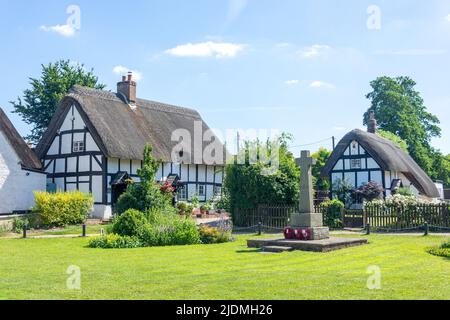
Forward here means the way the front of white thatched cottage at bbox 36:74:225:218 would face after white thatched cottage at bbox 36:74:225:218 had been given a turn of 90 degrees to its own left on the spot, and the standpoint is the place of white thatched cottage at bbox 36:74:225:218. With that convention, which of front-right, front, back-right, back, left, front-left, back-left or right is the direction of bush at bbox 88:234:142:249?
back-right

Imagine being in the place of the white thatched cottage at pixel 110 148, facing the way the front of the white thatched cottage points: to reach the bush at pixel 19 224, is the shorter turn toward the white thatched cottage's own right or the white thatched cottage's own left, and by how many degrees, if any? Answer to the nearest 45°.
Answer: approximately 90° to the white thatched cottage's own right

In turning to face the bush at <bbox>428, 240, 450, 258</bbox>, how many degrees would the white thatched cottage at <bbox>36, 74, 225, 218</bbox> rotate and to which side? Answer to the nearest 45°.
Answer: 0° — it already faces it

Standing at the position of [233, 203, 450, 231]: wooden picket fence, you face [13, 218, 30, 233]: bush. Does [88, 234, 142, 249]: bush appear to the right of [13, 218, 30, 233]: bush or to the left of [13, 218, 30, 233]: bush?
left

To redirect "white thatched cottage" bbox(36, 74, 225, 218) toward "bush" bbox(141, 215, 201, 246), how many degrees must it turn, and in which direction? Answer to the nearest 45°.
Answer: approximately 45° to its right

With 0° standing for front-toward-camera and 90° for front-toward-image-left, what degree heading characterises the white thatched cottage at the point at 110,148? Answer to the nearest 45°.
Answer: approximately 315°

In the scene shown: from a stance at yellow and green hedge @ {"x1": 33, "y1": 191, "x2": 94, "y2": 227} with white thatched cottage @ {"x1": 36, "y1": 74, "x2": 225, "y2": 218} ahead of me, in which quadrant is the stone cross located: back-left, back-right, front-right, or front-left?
back-right

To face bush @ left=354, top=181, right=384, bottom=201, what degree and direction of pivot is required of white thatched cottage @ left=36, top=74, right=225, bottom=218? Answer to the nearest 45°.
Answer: approximately 45° to its left

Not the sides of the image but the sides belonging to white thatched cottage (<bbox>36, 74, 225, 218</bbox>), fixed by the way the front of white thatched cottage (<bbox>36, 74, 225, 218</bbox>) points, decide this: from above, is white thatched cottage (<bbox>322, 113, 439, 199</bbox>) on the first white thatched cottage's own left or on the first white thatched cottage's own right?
on the first white thatched cottage's own left

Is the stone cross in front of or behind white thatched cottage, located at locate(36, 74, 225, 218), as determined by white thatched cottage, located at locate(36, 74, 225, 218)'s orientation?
in front

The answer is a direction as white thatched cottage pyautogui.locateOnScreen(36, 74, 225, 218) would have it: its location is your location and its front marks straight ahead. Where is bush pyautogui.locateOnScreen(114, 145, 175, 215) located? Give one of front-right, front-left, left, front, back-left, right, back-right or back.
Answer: front-right

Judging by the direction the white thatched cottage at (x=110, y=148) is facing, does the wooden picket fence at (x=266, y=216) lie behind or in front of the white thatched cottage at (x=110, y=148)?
in front
